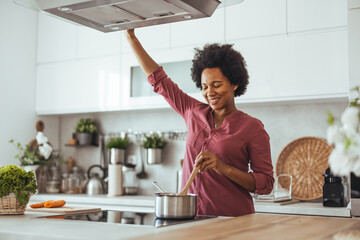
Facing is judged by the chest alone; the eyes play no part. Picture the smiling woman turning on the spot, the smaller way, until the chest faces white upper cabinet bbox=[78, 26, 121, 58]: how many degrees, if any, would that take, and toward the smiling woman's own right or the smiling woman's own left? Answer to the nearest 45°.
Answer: approximately 90° to the smiling woman's own right

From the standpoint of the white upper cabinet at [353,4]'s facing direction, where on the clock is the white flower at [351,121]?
The white flower is roughly at 12 o'clock from the white upper cabinet.

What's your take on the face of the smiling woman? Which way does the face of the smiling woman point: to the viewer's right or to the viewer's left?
to the viewer's left

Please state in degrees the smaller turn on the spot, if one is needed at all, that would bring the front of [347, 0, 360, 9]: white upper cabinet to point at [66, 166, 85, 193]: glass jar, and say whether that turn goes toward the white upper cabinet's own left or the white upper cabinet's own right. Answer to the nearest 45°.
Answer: approximately 90° to the white upper cabinet's own right

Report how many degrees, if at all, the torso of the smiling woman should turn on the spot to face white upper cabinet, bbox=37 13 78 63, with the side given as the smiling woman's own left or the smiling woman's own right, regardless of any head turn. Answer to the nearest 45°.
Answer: approximately 90° to the smiling woman's own right

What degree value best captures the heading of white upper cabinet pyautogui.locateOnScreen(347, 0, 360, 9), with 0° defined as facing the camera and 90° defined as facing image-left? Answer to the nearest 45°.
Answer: approximately 0°
